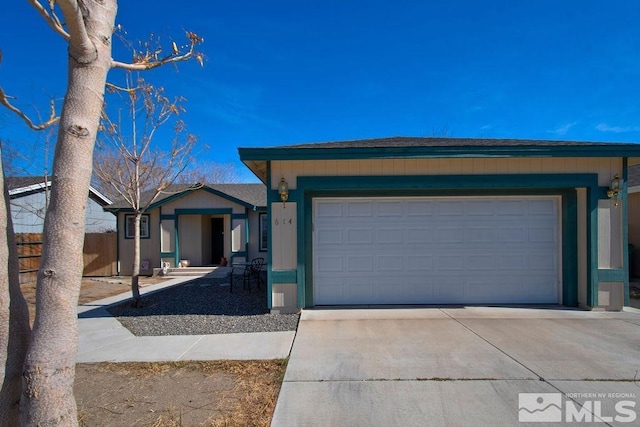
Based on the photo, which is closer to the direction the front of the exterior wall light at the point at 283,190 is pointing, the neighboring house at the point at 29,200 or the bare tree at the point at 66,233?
the bare tree

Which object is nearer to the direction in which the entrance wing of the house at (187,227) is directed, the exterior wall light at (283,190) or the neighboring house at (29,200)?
the exterior wall light

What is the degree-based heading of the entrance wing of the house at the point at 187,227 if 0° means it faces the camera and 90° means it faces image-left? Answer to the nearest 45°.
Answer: approximately 0°

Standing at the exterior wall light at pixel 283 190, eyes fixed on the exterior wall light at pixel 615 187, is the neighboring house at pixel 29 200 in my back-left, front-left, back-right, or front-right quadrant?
back-left

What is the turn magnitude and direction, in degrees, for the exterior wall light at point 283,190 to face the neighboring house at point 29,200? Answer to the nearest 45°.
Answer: approximately 135° to its right

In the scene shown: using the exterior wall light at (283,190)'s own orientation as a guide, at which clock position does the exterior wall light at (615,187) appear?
the exterior wall light at (615,187) is roughly at 9 o'clock from the exterior wall light at (283,190).

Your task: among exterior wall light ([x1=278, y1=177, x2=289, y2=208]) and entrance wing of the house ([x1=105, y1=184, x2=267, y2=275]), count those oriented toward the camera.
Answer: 2

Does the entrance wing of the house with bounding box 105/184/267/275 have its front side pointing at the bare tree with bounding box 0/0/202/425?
yes

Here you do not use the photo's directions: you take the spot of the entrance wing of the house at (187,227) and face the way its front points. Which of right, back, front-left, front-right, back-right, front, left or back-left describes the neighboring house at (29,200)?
back-right

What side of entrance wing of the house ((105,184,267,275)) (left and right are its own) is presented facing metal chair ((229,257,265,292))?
front
